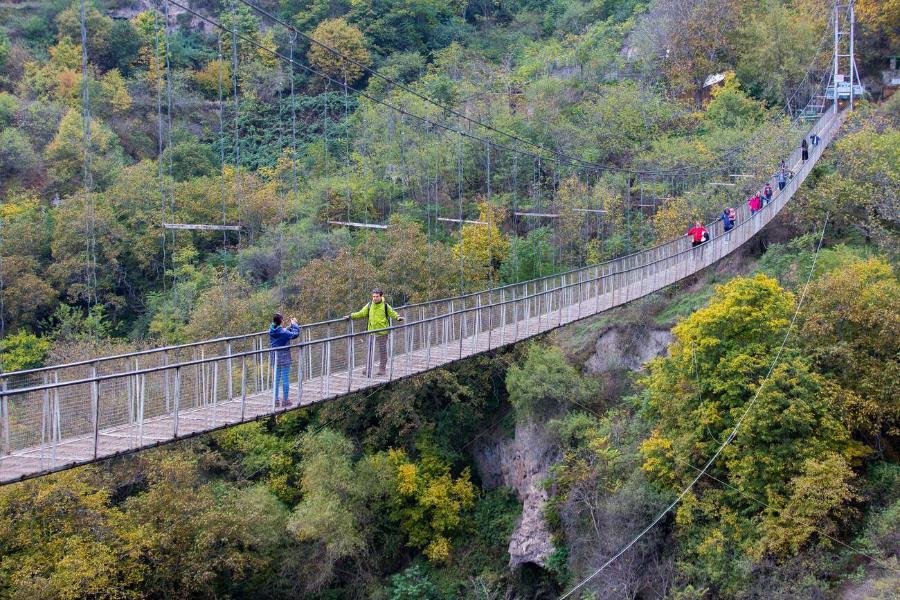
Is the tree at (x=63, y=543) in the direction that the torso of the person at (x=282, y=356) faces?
no

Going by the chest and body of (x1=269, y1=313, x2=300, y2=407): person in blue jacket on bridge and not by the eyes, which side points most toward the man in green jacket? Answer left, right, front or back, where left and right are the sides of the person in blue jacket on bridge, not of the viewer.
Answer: front

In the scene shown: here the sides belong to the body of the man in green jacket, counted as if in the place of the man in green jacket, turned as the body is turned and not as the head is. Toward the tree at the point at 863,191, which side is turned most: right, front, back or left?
back

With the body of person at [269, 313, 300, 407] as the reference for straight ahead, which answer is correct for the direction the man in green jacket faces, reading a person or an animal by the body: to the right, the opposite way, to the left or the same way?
the opposite way

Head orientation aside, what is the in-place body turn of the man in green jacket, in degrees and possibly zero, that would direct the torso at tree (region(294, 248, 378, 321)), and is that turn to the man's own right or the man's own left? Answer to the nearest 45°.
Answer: approximately 135° to the man's own right

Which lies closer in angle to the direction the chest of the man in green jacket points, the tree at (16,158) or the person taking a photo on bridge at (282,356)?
the person taking a photo on bridge

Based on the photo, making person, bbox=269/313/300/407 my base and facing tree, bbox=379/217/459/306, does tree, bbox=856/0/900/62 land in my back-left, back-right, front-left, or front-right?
front-right

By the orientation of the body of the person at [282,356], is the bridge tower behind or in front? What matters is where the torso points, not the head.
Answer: in front

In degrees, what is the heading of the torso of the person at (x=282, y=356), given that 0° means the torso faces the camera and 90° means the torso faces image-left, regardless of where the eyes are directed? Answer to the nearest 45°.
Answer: approximately 225°

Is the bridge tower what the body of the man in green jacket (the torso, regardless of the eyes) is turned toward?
no

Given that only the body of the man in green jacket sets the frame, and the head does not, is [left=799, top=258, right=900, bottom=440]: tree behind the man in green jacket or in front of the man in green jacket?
behind

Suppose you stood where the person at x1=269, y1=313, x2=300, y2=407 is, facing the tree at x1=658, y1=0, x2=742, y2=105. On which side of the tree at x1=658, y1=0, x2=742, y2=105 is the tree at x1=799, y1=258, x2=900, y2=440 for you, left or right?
right

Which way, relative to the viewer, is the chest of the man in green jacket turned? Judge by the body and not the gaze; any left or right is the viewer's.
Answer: facing the viewer and to the left of the viewer

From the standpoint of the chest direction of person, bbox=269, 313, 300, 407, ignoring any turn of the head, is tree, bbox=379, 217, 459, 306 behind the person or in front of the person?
in front

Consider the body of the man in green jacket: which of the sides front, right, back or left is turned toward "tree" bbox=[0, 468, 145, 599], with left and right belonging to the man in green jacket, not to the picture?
right

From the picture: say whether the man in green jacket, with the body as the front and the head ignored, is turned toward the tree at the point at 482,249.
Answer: no

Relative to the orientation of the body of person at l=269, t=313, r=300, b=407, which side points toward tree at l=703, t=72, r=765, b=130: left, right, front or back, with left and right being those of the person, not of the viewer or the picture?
front

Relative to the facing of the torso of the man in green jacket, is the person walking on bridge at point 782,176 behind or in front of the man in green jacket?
behind

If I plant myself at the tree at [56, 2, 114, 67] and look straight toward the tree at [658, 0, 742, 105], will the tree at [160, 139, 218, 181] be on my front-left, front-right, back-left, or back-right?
front-right

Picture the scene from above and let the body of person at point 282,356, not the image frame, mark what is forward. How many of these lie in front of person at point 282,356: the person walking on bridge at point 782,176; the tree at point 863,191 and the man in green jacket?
3

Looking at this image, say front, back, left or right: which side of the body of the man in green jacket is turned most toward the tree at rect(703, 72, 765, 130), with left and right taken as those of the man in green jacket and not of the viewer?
back
